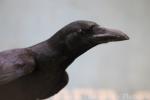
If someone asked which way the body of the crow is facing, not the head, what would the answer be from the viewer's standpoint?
to the viewer's right
